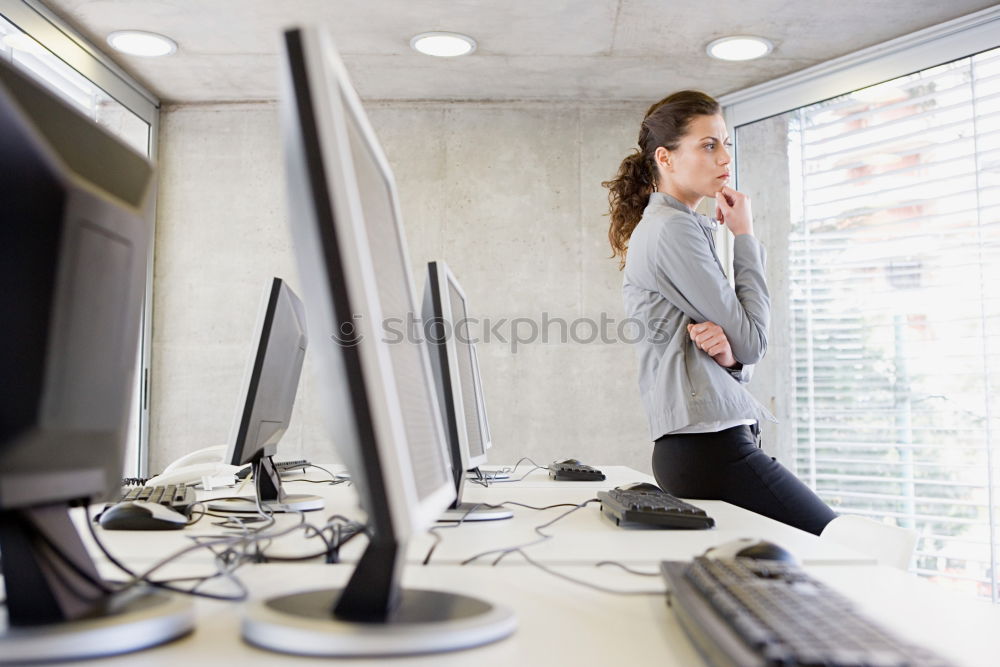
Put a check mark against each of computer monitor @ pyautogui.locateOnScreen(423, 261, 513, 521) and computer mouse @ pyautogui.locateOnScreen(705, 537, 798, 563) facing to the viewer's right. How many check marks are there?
1

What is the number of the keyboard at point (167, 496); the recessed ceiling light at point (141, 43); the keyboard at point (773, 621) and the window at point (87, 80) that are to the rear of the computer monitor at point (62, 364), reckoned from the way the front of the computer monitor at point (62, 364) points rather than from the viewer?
1

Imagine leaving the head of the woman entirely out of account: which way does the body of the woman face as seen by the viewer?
to the viewer's right

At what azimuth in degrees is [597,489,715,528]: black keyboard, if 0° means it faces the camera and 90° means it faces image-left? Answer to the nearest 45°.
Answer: approximately 270°

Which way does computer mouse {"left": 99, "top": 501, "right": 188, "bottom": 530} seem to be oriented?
to the viewer's right

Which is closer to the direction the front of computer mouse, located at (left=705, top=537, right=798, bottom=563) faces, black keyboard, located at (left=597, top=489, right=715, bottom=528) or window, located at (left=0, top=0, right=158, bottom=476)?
the window

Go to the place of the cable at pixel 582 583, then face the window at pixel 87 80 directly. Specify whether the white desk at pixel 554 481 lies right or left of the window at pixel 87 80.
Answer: right

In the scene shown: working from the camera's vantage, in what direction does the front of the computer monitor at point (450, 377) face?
facing to the right of the viewer

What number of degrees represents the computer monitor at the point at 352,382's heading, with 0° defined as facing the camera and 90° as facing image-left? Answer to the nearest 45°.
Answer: approximately 270°

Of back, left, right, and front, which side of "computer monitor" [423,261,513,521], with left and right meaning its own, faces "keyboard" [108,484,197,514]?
back
